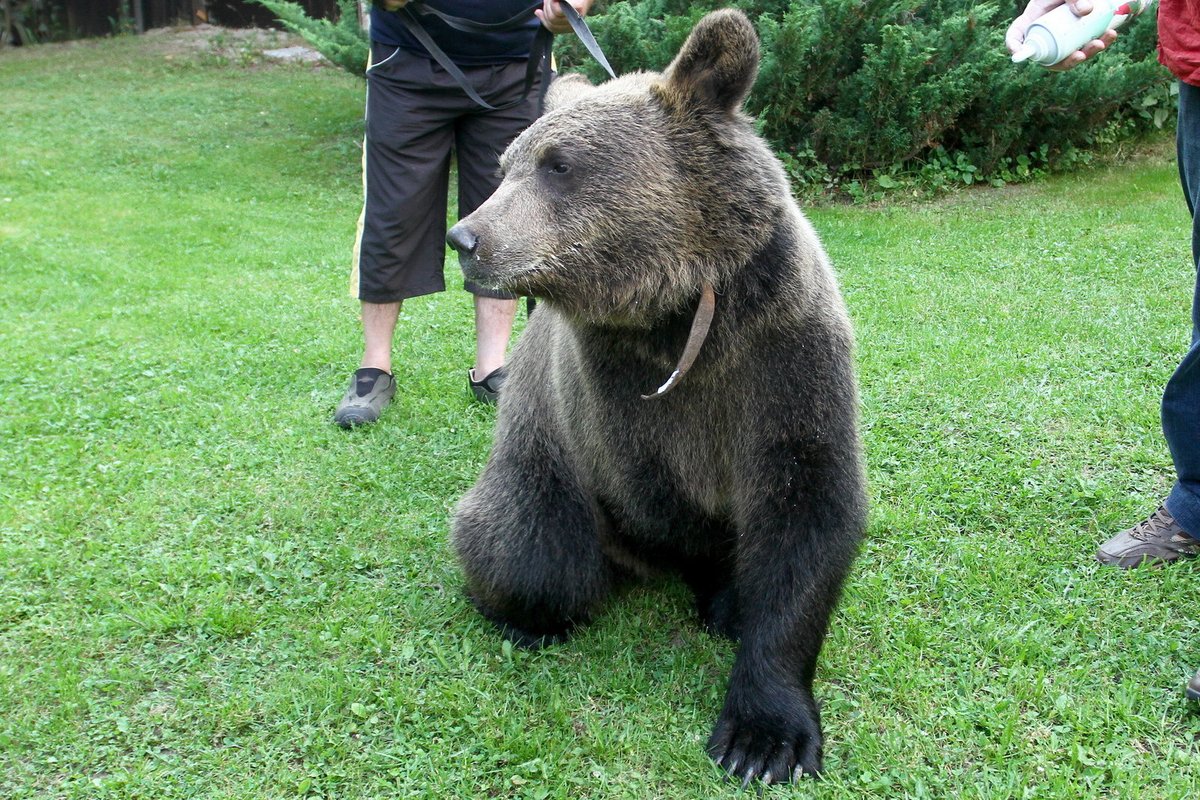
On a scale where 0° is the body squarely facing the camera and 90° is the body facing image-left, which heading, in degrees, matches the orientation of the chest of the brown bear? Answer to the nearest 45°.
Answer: approximately 0°

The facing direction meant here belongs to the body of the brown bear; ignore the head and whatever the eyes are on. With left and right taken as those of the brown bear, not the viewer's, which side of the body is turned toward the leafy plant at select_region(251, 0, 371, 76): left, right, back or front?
back

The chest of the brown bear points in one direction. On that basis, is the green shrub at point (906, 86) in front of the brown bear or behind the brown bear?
behind
